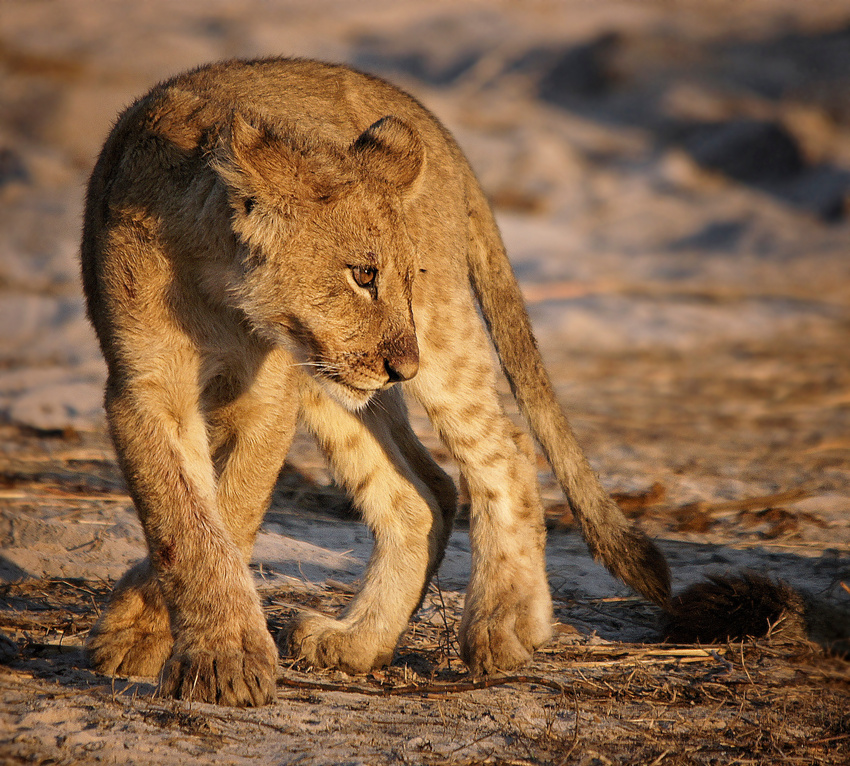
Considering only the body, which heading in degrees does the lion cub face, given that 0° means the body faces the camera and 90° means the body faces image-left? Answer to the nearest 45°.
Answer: approximately 45°
